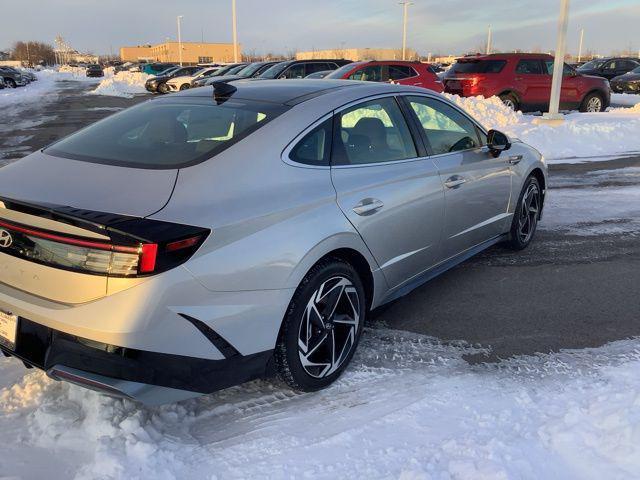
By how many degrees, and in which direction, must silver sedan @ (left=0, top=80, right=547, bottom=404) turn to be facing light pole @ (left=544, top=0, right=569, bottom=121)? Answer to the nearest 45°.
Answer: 0° — it already faces it

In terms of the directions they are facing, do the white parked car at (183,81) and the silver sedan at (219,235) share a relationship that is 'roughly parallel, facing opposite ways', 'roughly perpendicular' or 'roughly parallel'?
roughly parallel, facing opposite ways

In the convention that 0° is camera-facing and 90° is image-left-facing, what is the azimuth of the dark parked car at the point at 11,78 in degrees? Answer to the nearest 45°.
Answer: approximately 315°

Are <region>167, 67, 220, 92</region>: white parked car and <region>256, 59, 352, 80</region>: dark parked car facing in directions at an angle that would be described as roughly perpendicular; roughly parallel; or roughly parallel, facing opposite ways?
roughly parallel

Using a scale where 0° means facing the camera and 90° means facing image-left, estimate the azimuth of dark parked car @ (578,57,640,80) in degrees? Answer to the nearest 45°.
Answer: approximately 45°

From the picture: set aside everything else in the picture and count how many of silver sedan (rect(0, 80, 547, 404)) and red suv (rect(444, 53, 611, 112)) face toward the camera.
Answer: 0

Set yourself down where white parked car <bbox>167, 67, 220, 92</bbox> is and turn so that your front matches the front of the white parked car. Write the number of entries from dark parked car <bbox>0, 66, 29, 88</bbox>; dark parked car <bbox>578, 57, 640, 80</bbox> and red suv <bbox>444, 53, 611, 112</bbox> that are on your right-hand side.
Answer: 1

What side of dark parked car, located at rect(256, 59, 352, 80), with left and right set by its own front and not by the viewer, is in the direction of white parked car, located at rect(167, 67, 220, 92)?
right

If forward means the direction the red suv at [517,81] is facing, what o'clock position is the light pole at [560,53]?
The light pole is roughly at 4 o'clock from the red suv.

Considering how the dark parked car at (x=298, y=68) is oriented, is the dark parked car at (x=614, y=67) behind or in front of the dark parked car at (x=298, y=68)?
behind

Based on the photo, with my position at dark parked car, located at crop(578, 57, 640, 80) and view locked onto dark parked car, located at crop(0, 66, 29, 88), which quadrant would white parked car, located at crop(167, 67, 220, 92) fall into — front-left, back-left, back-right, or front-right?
front-left

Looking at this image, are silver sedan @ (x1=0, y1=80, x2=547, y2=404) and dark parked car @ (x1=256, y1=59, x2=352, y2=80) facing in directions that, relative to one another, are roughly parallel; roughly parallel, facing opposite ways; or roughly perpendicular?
roughly parallel, facing opposite ways

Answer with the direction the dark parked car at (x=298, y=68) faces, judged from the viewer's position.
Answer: facing the viewer and to the left of the viewer

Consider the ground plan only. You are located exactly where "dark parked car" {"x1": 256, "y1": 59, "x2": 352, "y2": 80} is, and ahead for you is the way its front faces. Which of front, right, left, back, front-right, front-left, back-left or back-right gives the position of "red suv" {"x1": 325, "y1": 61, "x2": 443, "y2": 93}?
left

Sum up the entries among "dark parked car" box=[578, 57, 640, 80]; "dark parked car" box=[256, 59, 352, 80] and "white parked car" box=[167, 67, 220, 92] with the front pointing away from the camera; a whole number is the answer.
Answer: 0

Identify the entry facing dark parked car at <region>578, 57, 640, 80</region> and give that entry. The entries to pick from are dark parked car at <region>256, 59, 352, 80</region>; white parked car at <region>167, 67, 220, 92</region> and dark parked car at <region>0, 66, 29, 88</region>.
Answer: dark parked car at <region>0, 66, 29, 88</region>

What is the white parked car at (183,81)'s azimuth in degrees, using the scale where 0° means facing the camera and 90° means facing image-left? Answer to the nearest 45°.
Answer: approximately 45°

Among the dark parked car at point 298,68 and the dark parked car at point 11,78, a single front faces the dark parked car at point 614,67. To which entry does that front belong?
the dark parked car at point 11,78
